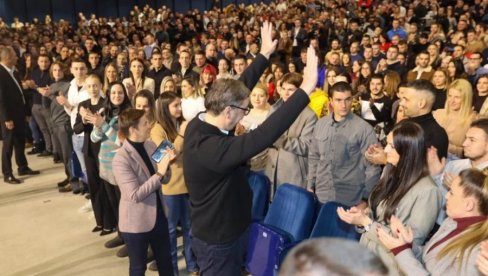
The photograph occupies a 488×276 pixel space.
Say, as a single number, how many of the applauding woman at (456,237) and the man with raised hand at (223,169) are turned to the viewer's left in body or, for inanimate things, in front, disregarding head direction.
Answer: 1

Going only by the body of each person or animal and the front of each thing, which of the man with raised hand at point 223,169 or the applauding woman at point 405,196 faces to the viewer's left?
the applauding woman

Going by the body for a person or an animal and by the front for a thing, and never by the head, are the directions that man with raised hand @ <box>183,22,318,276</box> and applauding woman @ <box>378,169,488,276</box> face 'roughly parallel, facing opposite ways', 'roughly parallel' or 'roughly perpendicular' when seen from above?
roughly perpendicular

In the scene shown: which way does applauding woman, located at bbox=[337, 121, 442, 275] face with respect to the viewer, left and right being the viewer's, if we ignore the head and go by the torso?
facing to the left of the viewer

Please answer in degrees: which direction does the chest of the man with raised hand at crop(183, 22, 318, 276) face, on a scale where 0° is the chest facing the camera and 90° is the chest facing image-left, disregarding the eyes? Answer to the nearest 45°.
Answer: approximately 225°

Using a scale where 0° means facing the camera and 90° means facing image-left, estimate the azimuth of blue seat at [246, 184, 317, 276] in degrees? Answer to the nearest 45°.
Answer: approximately 45°

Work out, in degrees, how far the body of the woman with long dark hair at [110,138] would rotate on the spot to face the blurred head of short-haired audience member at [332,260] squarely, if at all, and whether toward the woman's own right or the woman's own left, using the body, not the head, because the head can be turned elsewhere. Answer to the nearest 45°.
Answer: approximately 45° to the woman's own left

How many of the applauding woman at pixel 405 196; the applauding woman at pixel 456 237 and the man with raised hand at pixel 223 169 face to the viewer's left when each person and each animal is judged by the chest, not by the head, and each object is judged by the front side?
2

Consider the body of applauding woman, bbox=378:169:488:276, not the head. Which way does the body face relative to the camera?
to the viewer's left

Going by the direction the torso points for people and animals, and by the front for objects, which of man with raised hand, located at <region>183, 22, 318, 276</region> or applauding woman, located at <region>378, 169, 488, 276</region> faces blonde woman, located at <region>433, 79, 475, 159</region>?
the man with raised hand

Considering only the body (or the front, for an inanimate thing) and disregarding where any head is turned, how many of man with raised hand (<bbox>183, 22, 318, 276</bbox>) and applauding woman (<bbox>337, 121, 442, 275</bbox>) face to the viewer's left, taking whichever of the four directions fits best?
1
